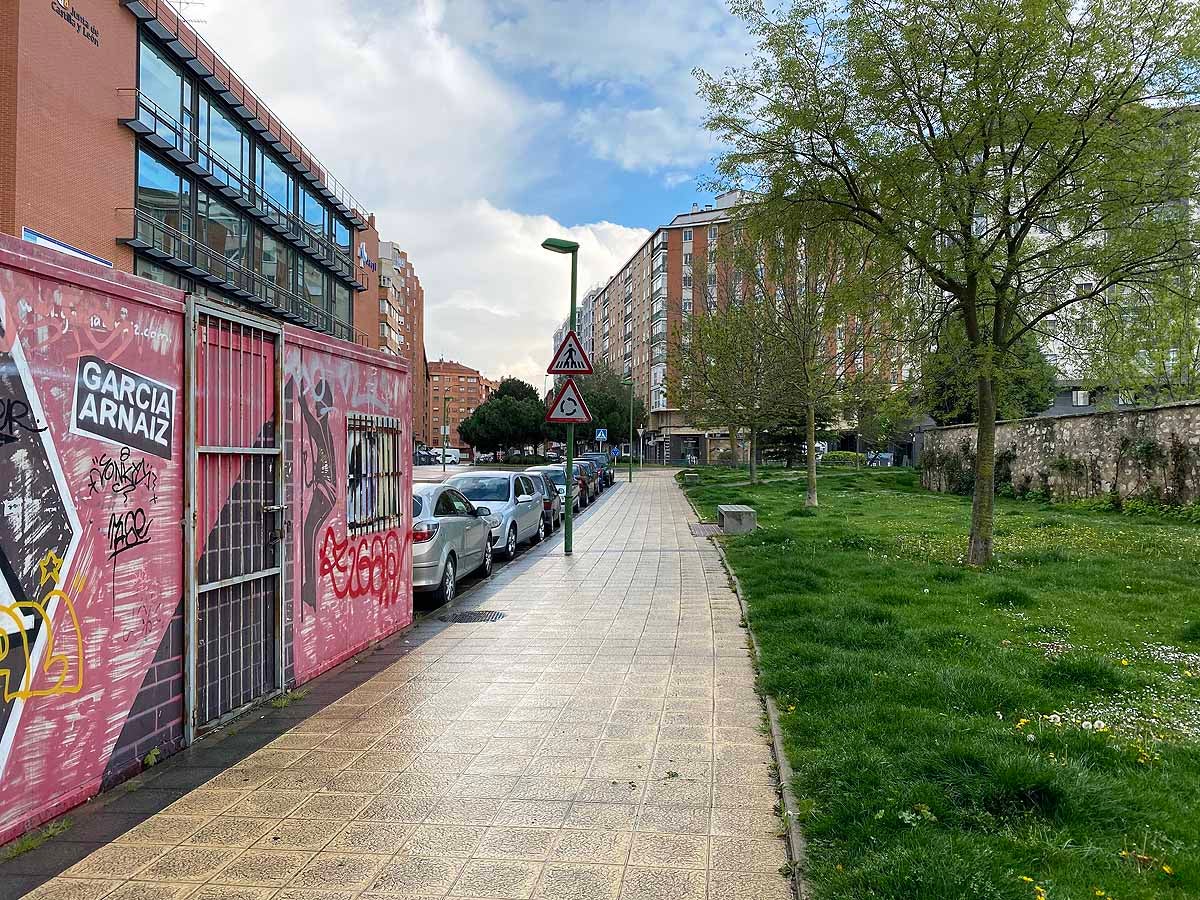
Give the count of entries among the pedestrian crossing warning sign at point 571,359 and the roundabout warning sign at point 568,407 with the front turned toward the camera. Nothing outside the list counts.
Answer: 2

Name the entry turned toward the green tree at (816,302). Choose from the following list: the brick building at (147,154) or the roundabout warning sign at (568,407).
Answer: the brick building

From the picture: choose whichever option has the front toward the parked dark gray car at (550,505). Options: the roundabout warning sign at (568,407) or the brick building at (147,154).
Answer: the brick building

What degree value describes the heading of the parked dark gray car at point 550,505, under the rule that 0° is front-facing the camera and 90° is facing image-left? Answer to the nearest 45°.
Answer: approximately 180°

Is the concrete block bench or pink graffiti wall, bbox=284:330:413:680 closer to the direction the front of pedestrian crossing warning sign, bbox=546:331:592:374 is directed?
the pink graffiti wall

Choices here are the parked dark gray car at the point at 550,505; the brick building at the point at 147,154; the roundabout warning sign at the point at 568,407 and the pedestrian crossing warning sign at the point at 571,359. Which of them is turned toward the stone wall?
the brick building

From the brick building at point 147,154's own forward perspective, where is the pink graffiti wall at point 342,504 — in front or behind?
in front

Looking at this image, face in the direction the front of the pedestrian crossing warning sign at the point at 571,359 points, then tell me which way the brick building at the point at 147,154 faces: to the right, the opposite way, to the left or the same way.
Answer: to the left

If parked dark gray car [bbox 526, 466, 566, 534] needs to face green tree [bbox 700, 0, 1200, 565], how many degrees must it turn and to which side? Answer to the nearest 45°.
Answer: approximately 135° to its right

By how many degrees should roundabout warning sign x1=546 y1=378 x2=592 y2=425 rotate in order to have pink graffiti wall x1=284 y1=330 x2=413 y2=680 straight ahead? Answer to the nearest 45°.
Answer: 0° — it already faces it

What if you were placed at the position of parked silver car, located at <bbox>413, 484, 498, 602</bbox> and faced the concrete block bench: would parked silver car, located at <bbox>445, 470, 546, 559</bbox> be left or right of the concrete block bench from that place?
left
